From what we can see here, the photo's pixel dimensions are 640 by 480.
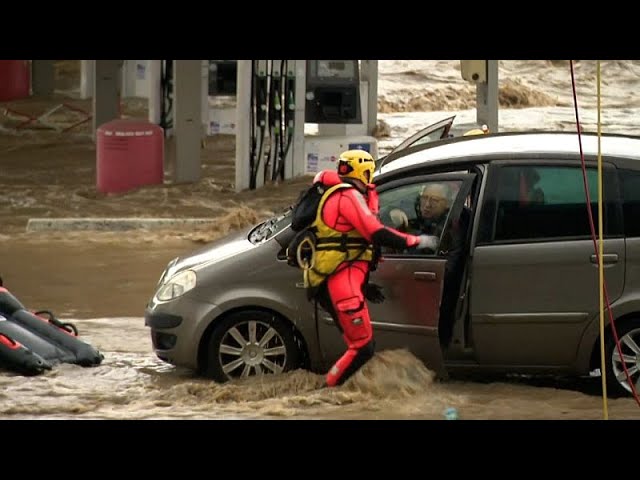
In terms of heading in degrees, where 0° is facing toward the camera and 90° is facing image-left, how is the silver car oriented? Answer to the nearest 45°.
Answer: approximately 90°

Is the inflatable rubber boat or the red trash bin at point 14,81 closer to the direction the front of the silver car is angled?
the inflatable rubber boat

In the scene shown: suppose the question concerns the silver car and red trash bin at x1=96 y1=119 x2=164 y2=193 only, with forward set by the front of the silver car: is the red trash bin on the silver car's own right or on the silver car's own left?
on the silver car's own right

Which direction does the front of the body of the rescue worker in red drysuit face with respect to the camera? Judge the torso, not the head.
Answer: to the viewer's right

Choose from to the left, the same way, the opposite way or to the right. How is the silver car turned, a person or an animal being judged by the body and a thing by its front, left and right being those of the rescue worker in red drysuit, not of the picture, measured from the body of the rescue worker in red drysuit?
the opposite way

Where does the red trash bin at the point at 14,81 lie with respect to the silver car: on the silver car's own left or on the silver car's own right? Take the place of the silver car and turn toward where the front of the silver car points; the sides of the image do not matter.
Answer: on the silver car's own right
